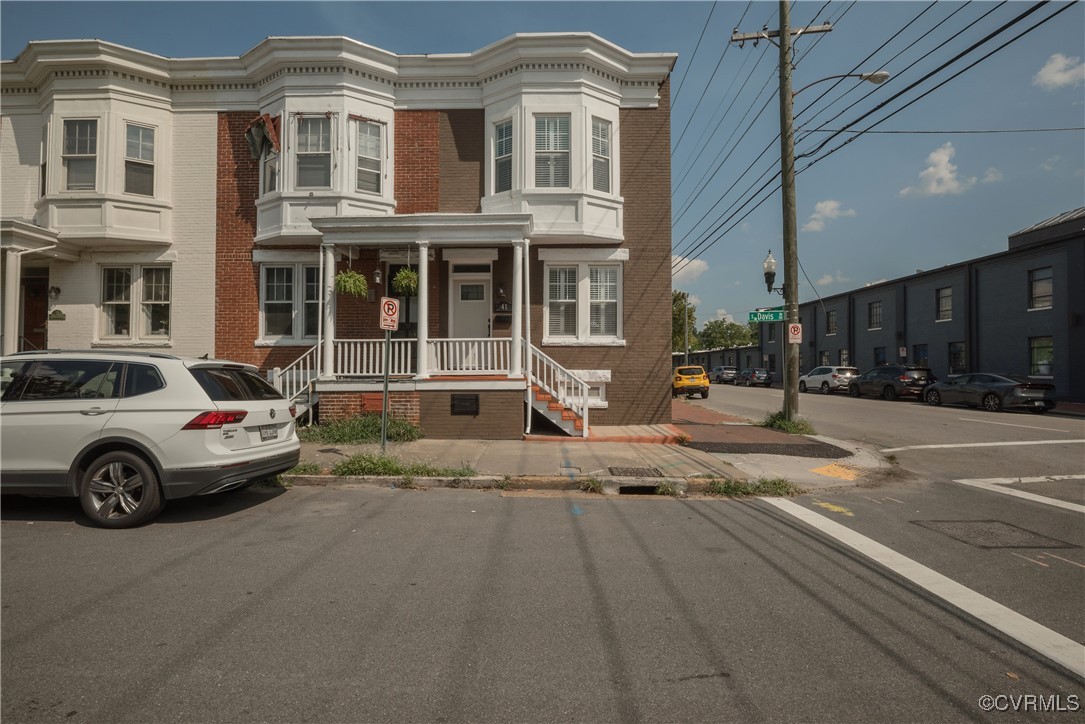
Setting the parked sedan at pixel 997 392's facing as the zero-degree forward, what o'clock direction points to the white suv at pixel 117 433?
The white suv is roughly at 8 o'clock from the parked sedan.

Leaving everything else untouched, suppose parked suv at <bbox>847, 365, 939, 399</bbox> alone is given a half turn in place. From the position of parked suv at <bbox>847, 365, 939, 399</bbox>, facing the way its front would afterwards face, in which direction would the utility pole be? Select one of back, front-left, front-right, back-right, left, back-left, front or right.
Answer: front-right

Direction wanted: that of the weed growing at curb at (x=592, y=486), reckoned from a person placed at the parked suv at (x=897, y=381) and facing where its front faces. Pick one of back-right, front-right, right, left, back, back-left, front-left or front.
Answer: back-left

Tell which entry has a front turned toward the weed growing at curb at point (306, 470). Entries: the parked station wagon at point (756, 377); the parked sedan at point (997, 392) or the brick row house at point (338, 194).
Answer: the brick row house

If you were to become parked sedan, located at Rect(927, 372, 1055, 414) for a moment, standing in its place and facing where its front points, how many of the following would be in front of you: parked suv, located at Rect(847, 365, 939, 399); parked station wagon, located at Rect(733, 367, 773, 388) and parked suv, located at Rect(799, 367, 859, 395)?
3

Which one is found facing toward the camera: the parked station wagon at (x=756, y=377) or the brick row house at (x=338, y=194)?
the brick row house

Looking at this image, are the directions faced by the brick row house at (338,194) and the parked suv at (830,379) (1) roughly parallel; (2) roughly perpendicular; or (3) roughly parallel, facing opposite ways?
roughly parallel, facing opposite ways

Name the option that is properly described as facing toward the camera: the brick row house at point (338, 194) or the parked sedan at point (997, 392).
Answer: the brick row house

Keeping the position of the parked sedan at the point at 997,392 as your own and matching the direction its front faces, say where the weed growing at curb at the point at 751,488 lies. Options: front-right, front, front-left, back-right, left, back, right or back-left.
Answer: back-left

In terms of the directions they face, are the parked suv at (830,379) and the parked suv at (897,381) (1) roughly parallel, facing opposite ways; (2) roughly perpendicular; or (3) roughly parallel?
roughly parallel

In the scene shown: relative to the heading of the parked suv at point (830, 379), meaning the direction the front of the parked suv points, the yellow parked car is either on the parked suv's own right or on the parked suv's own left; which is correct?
on the parked suv's own left

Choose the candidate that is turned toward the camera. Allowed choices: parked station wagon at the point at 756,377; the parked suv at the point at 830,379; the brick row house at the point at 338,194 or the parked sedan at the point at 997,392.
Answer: the brick row house

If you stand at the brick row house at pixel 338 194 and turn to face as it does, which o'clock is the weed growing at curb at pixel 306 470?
The weed growing at curb is roughly at 12 o'clock from the brick row house.

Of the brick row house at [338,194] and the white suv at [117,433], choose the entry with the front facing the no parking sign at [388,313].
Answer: the brick row house

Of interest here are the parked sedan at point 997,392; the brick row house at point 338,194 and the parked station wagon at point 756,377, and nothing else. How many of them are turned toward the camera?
1

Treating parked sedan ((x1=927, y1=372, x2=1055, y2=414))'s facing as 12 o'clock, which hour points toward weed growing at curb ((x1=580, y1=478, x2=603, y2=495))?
The weed growing at curb is roughly at 8 o'clock from the parked sedan.
